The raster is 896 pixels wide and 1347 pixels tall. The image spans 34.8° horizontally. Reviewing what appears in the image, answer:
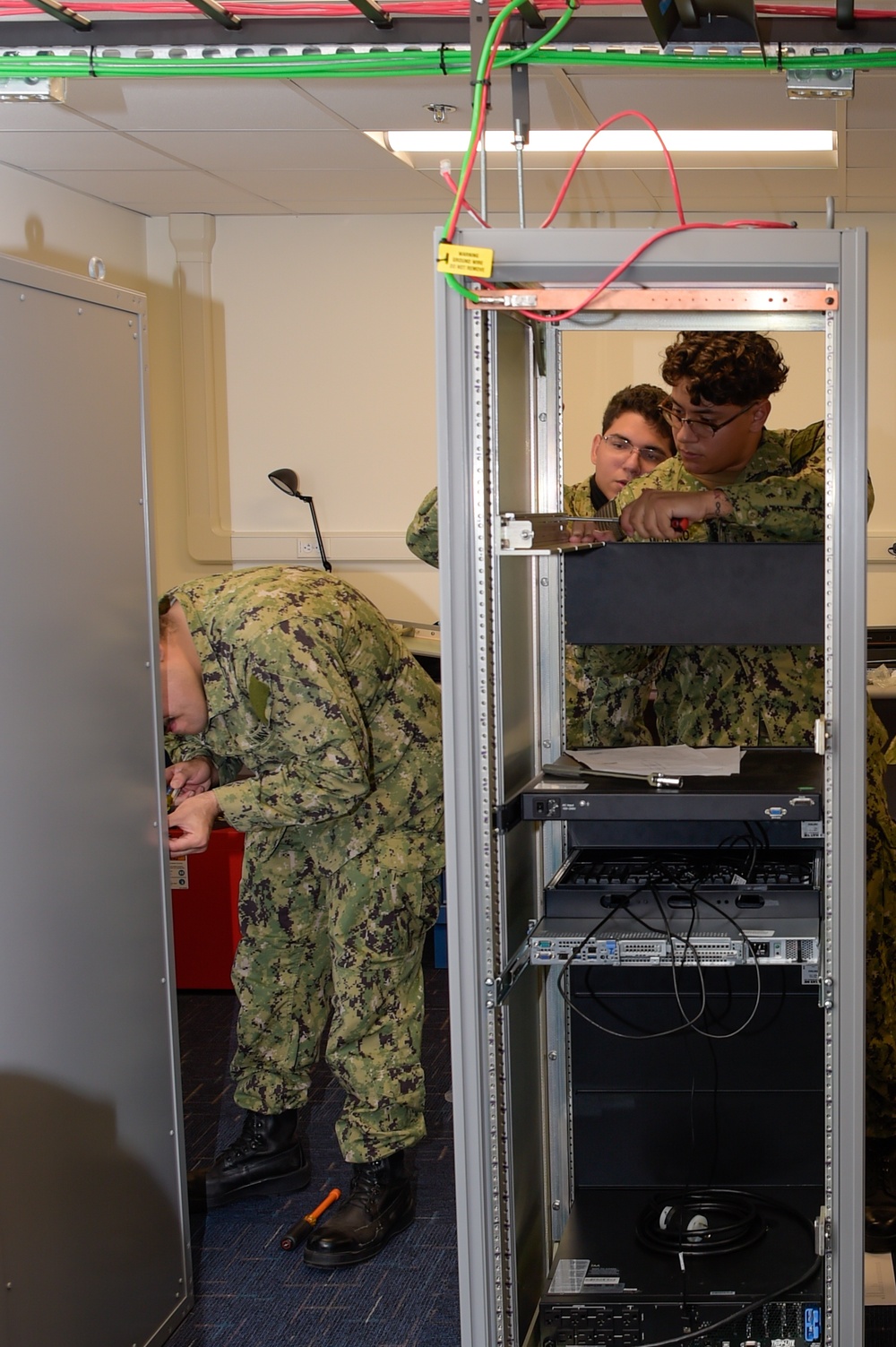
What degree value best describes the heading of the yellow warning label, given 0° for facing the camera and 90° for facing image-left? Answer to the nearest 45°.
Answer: approximately 0°

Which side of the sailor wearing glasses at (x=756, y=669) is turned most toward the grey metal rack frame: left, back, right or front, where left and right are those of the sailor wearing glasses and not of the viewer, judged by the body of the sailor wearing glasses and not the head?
front

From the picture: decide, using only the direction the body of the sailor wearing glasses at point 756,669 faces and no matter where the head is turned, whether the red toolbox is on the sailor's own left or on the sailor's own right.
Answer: on the sailor's own right

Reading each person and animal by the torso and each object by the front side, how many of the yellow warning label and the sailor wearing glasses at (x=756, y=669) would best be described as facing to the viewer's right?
0

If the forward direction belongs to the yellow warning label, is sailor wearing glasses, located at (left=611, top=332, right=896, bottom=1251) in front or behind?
behind
